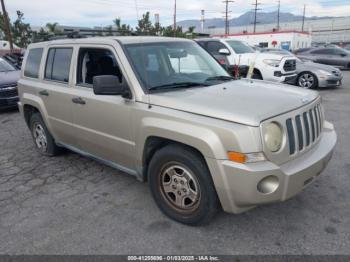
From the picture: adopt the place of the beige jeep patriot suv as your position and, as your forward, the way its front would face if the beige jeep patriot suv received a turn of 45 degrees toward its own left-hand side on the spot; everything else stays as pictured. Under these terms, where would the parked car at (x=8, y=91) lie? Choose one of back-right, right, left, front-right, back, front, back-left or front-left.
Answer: back-left

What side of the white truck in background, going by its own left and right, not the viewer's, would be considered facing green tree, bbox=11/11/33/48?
back

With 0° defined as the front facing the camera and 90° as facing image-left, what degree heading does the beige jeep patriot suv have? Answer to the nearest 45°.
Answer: approximately 315°

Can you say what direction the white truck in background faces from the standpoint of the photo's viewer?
facing the viewer and to the right of the viewer

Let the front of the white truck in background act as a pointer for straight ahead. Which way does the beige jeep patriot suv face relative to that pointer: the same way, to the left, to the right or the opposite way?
the same way

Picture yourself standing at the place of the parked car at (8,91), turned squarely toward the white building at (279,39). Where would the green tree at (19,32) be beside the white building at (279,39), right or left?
left

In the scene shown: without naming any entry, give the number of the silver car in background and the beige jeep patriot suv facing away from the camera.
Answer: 0

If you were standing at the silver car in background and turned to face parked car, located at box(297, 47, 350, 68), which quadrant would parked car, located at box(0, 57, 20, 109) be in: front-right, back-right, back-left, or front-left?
back-left

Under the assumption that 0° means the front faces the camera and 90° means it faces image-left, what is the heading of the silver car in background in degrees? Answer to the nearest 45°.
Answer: approximately 315°

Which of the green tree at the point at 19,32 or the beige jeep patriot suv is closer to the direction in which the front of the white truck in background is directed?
the beige jeep patriot suv

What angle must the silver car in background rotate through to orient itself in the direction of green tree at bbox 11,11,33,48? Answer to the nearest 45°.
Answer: approximately 180°

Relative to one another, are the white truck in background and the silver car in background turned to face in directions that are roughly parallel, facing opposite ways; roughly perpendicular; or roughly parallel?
roughly parallel

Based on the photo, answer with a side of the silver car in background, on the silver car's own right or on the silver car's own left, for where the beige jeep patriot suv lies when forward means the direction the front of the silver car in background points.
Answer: on the silver car's own right

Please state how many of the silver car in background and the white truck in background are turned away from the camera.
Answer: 0

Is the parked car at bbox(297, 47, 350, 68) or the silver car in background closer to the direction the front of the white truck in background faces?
the silver car in background

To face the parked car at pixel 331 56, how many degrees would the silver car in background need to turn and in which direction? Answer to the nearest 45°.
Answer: approximately 135° to its left

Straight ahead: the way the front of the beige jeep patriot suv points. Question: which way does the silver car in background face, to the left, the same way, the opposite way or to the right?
the same way

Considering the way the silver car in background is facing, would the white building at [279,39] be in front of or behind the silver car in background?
behind
